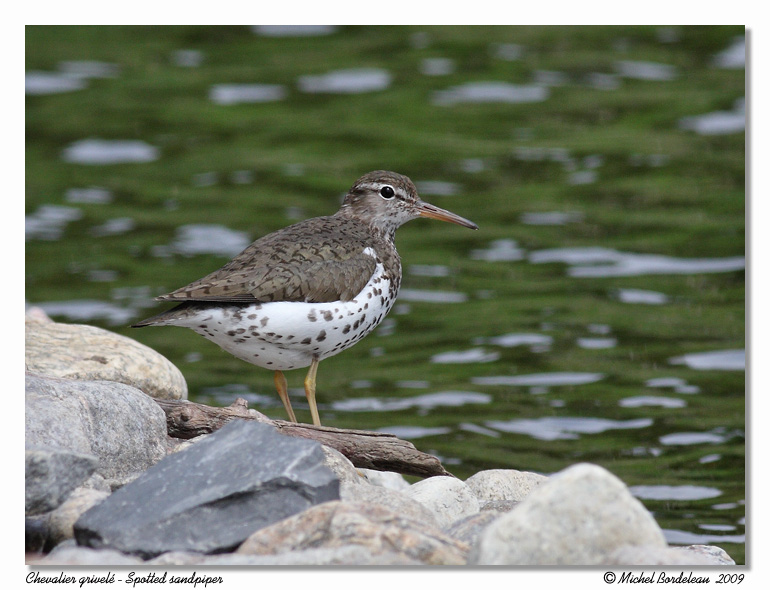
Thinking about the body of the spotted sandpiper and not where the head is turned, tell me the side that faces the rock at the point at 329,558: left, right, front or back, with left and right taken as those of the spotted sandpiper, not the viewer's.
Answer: right

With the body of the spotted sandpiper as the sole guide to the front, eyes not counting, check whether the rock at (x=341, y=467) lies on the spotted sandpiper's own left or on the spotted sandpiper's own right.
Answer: on the spotted sandpiper's own right

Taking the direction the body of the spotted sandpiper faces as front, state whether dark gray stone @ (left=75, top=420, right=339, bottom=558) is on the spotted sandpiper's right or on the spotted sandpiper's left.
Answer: on the spotted sandpiper's right

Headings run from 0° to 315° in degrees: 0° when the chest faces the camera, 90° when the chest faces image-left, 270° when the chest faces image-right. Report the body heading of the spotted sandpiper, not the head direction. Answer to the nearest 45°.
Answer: approximately 270°

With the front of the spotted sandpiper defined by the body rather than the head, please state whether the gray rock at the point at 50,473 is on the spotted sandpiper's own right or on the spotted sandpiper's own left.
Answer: on the spotted sandpiper's own right

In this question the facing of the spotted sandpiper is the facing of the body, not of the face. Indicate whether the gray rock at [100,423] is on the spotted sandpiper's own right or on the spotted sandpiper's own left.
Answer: on the spotted sandpiper's own right
